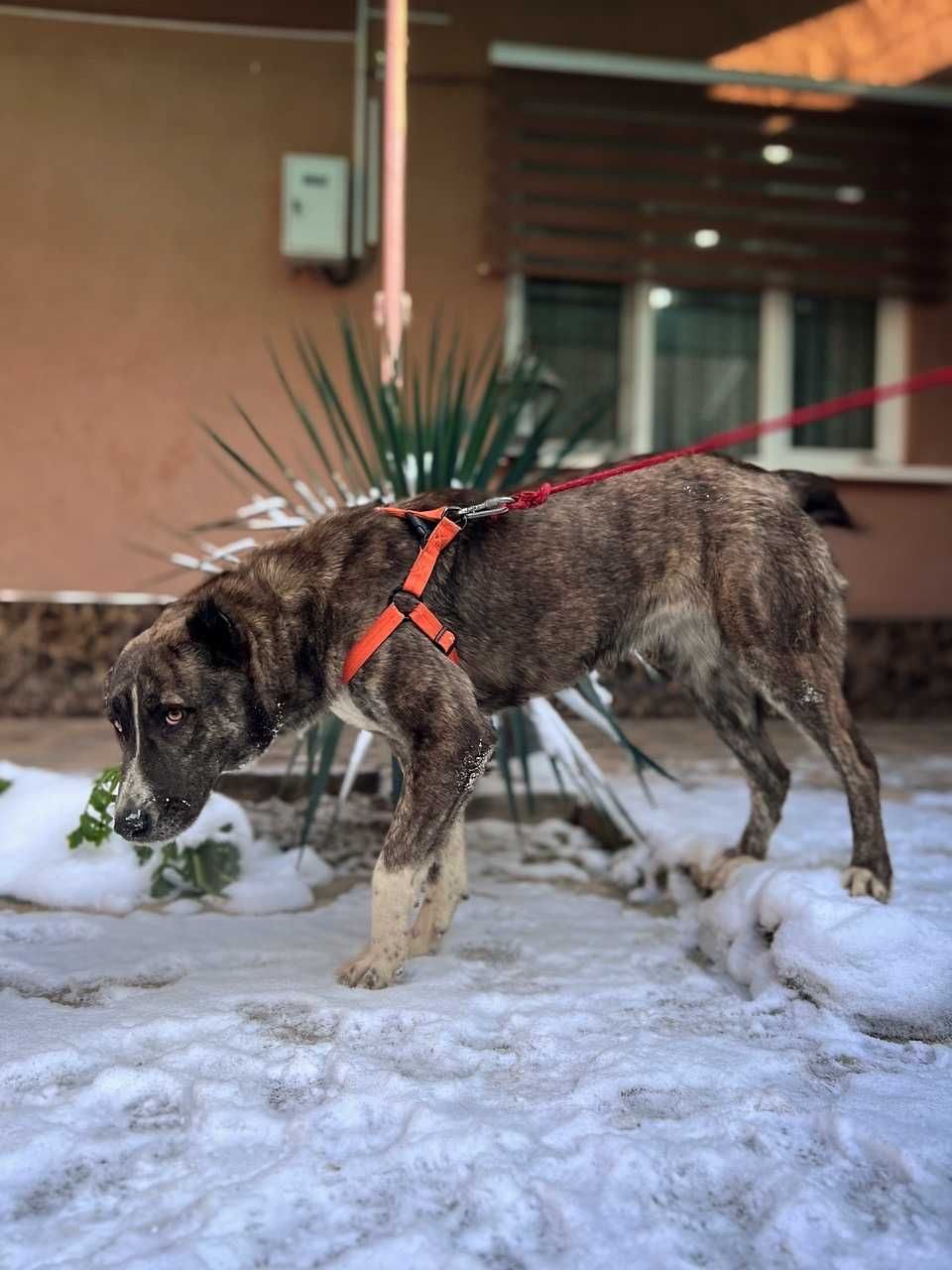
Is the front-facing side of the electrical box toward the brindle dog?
yes

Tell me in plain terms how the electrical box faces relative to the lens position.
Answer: facing the viewer

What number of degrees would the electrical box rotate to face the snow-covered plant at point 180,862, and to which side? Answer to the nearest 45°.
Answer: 0° — it already faces it

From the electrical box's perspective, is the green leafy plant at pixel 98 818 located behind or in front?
in front

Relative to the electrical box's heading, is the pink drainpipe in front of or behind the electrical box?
in front
